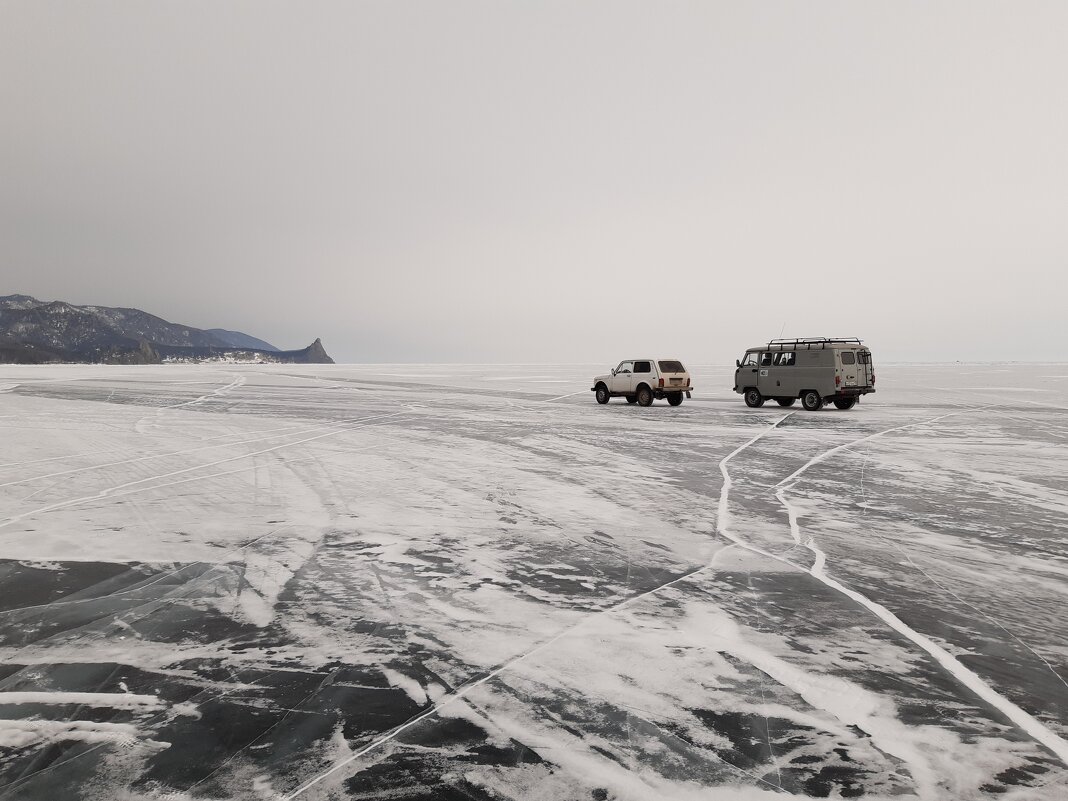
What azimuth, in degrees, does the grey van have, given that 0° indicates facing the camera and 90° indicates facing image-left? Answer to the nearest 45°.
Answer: approximately 135°

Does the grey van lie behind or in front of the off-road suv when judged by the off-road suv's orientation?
behind

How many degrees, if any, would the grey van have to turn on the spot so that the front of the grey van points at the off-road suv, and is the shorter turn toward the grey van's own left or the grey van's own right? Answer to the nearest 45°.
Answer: approximately 45° to the grey van's own left

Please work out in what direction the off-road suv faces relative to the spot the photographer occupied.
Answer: facing away from the viewer and to the left of the viewer
